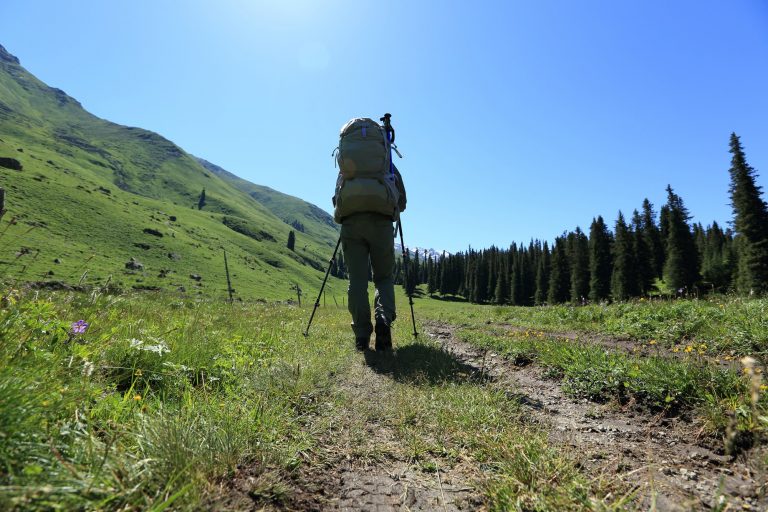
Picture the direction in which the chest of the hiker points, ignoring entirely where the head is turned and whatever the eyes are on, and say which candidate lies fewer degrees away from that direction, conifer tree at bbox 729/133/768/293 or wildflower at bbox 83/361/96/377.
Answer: the conifer tree

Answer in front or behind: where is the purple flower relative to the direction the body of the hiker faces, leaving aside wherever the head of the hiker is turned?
behind

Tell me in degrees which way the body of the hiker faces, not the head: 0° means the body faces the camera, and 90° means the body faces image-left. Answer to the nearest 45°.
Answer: approximately 180°

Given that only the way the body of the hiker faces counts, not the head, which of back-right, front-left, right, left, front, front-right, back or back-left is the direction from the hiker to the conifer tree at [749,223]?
front-right

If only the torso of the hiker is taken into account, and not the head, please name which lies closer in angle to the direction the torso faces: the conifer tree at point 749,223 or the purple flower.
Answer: the conifer tree

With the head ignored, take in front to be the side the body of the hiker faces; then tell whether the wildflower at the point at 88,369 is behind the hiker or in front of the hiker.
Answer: behind
